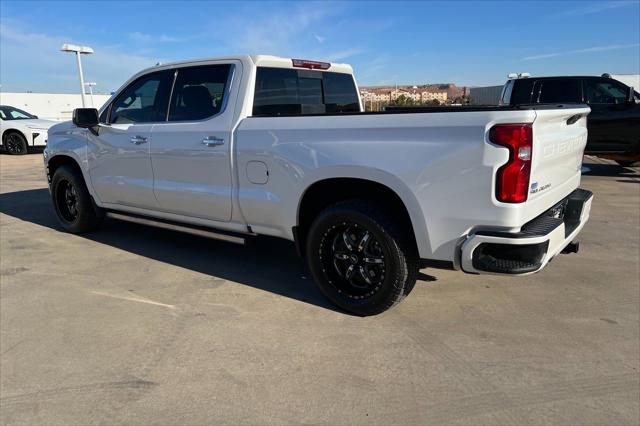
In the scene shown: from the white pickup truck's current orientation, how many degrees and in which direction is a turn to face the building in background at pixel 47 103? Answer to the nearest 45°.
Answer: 0° — it already faces it

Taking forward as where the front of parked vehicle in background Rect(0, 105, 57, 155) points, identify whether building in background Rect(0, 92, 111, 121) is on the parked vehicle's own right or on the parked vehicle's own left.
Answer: on the parked vehicle's own left

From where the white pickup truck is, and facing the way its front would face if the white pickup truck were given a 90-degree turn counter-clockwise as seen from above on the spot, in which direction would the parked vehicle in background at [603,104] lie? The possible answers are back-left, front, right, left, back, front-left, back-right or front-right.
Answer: back

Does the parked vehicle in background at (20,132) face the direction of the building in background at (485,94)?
no

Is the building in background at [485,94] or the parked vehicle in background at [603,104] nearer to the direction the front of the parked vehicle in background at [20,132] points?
the parked vehicle in background

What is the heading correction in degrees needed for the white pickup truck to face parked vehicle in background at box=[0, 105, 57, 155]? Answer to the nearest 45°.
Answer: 0° — it already faces it

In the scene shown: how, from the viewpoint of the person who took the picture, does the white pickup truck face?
facing away from the viewer and to the left of the viewer

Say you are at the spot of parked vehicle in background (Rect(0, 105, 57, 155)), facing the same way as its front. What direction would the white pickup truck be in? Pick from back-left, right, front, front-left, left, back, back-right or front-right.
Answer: front-right

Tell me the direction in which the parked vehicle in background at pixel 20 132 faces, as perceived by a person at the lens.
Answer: facing the viewer and to the right of the viewer

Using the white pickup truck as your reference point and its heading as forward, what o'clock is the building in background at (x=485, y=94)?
The building in background is roughly at 2 o'clock from the white pickup truck.

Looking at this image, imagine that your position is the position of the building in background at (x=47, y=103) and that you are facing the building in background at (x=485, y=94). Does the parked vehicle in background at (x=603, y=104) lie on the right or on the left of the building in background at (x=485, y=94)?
right

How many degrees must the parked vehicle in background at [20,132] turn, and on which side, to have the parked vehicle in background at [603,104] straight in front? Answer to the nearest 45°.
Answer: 0° — it already faces it
